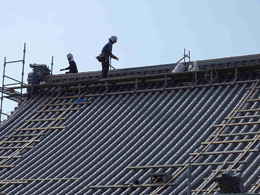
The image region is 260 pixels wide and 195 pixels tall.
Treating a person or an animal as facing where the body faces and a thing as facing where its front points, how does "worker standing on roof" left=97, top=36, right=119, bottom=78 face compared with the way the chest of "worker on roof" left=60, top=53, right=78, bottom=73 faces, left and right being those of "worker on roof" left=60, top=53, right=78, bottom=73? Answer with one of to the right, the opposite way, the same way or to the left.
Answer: the opposite way

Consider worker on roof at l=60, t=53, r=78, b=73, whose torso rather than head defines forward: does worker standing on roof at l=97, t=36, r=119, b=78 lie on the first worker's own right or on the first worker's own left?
on the first worker's own left

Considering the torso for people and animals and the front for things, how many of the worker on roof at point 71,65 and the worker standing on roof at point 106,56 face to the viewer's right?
1
